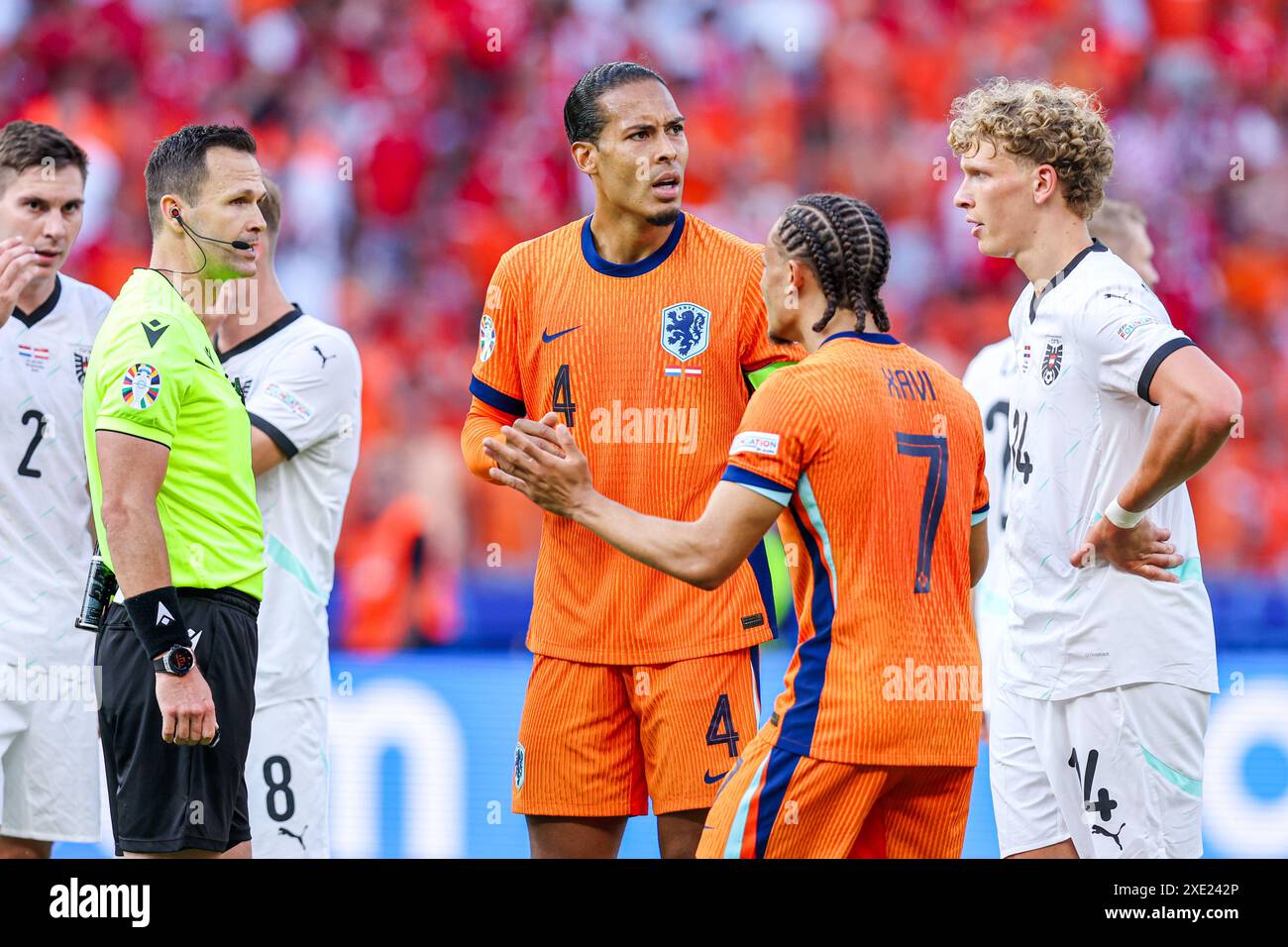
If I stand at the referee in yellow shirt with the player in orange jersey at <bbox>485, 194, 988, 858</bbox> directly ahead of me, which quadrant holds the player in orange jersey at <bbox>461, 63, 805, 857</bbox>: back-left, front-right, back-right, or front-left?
front-left

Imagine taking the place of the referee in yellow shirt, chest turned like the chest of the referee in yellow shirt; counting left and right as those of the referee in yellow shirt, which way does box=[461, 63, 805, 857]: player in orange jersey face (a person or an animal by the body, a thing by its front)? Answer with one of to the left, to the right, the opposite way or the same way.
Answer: to the right

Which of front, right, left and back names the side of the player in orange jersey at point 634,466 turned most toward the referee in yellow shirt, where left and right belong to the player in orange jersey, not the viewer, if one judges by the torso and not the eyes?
right

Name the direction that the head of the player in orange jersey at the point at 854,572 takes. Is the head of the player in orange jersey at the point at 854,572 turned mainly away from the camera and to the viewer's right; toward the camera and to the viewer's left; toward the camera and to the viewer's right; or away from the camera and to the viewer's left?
away from the camera and to the viewer's left

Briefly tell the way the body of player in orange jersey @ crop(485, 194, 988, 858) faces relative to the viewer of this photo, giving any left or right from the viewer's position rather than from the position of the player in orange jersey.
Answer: facing away from the viewer and to the left of the viewer

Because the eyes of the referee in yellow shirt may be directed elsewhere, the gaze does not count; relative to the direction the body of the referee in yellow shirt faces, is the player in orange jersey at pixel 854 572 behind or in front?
in front

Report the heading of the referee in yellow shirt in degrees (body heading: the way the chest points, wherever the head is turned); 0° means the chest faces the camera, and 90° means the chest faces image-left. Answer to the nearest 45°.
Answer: approximately 270°

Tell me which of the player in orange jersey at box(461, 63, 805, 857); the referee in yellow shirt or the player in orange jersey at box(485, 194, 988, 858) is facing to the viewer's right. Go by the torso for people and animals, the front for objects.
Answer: the referee in yellow shirt

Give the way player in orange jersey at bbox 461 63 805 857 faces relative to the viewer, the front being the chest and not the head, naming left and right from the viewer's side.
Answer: facing the viewer

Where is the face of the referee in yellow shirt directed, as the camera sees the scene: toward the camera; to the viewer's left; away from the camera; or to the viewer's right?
to the viewer's right

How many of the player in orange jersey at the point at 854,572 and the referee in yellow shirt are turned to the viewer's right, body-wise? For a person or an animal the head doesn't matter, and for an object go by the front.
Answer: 1

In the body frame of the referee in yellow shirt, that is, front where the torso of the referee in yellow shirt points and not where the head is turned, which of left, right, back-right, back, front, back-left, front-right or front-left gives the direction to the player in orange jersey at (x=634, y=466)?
front

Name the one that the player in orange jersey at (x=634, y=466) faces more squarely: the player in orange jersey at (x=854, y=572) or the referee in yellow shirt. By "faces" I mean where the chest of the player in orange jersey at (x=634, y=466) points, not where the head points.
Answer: the player in orange jersey

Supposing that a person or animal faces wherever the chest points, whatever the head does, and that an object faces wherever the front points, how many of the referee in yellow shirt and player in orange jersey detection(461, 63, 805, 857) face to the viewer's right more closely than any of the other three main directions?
1
